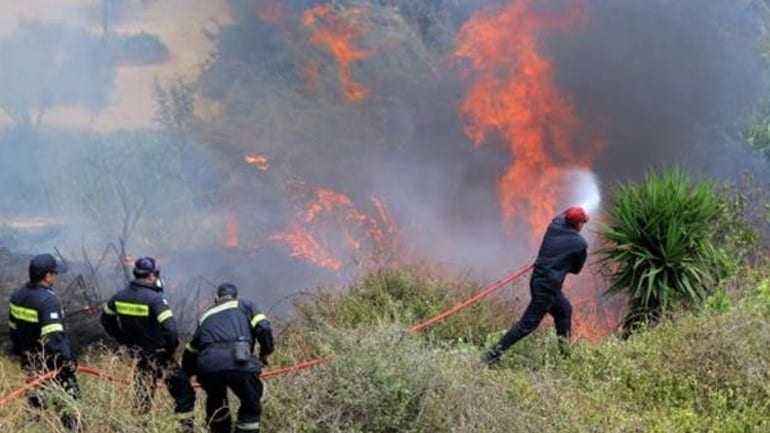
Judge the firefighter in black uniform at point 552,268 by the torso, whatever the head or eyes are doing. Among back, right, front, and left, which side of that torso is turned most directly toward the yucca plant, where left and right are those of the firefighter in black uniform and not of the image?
front

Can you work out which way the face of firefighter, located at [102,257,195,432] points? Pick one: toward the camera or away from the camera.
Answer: away from the camera

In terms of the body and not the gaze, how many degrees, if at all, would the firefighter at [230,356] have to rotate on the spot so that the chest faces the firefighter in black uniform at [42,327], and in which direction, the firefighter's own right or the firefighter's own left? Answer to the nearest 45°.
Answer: approximately 45° to the firefighter's own left

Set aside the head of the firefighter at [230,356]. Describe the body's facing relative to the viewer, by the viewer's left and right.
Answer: facing away from the viewer

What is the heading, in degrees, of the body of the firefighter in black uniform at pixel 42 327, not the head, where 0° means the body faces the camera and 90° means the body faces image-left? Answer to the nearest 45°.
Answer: approximately 225°

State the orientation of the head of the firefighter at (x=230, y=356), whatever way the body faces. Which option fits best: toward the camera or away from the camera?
away from the camera

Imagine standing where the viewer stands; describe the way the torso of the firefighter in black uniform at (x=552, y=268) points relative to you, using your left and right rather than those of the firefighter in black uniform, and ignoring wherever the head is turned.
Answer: facing away from the viewer and to the right of the viewer

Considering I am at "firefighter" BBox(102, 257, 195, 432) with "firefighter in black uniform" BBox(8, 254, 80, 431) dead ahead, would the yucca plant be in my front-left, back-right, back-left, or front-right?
back-right

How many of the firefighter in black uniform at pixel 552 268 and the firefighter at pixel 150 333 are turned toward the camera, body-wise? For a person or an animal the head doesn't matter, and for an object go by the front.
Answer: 0

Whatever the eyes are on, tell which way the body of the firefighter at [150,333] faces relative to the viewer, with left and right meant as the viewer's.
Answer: facing away from the viewer and to the right of the viewer
